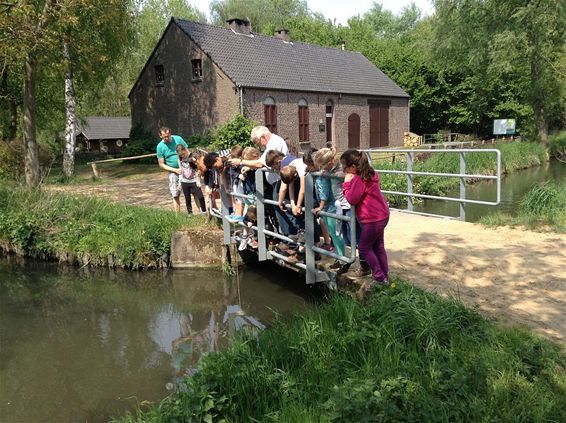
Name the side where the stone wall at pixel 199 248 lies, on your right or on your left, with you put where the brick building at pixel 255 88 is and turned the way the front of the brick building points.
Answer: on your right

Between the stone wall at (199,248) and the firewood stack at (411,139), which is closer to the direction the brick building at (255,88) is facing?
the stone wall

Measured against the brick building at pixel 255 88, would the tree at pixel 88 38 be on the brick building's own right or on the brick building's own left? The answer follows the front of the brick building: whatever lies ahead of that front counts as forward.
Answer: on the brick building's own right

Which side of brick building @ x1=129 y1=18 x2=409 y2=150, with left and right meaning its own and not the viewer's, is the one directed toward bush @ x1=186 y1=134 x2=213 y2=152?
right

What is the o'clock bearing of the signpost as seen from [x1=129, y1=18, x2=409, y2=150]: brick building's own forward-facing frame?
The signpost is roughly at 10 o'clock from the brick building.

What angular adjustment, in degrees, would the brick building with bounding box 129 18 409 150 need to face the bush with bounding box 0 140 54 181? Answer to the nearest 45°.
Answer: approximately 90° to its right

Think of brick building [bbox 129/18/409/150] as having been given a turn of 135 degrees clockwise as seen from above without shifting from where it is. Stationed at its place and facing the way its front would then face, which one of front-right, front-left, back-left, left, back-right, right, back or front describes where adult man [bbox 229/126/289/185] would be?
left

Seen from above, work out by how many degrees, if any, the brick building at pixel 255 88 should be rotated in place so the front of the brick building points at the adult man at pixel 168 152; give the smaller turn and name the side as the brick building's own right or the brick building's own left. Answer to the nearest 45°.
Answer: approximately 45° to the brick building's own right

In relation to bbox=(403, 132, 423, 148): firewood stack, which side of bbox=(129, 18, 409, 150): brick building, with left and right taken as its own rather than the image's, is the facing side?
left

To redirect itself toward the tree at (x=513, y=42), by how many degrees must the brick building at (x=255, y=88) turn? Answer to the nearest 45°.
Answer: approximately 45° to its left

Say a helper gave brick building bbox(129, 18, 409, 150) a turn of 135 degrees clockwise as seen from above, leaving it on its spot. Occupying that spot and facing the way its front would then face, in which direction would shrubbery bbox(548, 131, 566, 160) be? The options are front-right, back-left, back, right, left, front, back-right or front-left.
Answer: back

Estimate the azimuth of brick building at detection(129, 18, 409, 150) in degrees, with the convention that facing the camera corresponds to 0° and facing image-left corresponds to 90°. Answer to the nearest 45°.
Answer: approximately 315°
